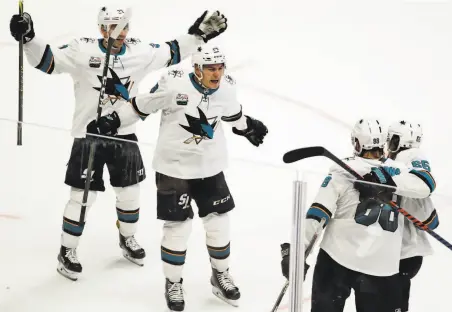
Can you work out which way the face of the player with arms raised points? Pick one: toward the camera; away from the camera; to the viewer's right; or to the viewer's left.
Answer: toward the camera

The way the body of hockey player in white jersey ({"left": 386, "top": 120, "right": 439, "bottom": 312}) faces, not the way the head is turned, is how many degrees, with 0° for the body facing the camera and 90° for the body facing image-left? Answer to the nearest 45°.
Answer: approximately 90°

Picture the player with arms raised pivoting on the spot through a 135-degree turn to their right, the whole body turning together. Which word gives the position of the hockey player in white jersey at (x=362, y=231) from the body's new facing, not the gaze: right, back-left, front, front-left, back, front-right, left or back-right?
back

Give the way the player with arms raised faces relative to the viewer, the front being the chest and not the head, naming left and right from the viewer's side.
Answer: facing the viewer

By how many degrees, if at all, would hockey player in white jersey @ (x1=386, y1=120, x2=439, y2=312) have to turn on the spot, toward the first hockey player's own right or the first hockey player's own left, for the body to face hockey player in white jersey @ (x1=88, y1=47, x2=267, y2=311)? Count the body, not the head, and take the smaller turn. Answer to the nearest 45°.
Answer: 0° — they already face them
